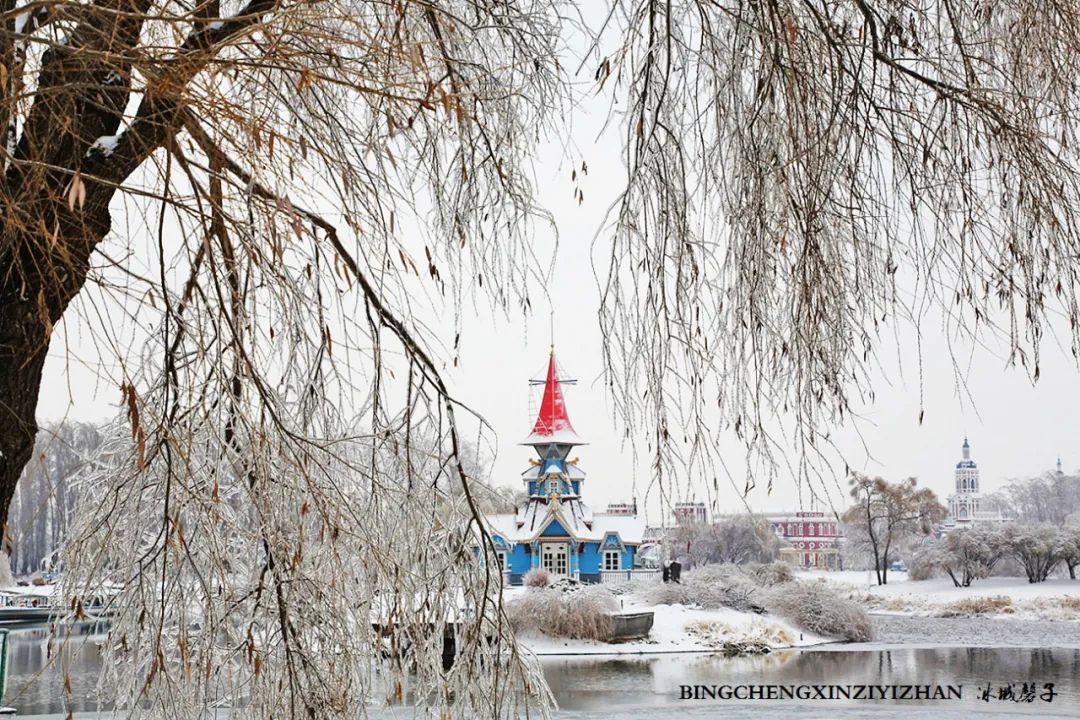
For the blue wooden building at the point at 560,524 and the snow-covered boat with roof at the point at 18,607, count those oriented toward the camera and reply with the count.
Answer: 1

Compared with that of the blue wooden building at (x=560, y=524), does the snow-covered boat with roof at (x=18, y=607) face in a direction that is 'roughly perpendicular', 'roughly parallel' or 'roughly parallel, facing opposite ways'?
roughly perpendicular

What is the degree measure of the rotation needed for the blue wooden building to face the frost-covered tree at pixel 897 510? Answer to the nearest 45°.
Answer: approximately 90° to its left

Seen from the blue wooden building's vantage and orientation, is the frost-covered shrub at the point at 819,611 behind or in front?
in front

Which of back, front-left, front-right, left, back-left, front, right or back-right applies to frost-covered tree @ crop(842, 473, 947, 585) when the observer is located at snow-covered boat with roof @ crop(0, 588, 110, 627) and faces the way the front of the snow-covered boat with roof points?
front

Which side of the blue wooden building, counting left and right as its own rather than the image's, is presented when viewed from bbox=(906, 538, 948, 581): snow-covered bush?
left

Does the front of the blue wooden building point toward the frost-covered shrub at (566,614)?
yes

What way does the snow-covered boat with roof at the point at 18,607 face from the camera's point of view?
to the viewer's right

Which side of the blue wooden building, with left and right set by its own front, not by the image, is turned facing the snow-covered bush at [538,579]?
front

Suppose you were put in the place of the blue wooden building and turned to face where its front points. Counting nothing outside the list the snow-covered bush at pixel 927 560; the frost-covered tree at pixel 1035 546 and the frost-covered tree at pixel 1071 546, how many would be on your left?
3

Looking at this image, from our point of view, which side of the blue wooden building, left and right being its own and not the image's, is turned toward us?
front
